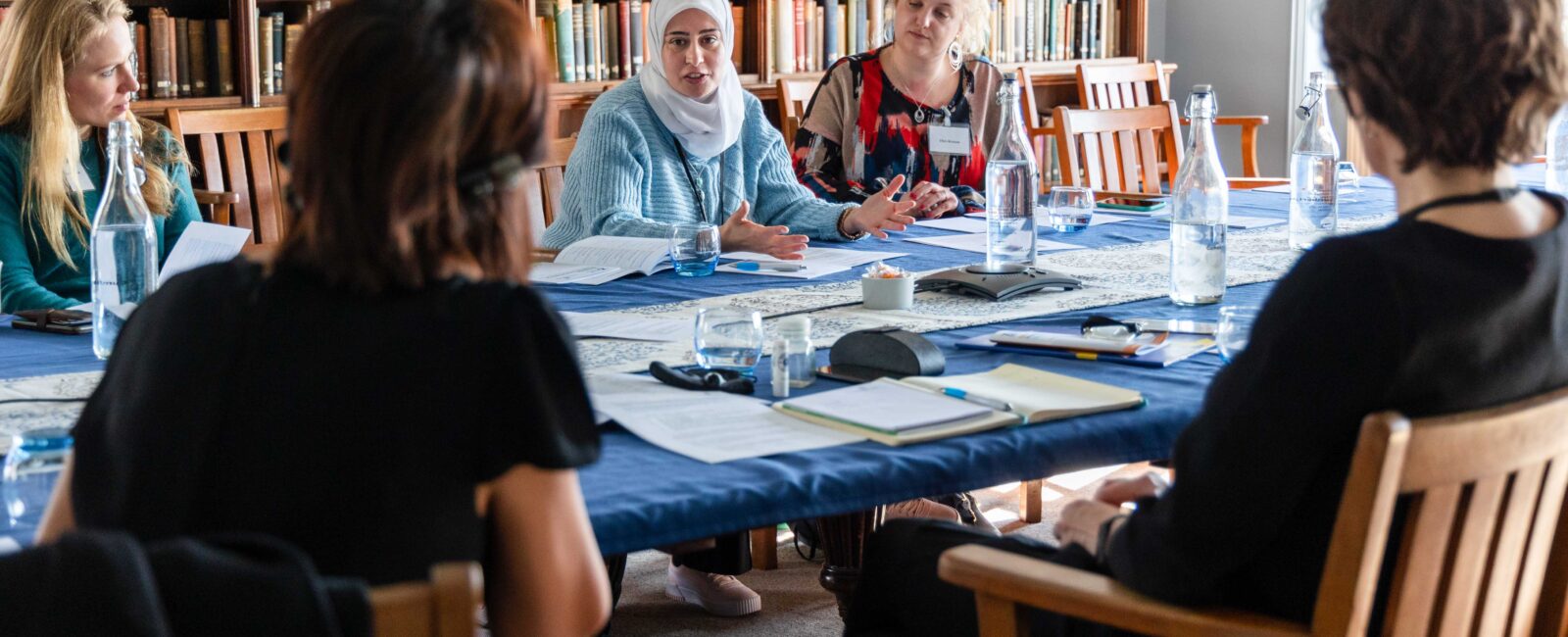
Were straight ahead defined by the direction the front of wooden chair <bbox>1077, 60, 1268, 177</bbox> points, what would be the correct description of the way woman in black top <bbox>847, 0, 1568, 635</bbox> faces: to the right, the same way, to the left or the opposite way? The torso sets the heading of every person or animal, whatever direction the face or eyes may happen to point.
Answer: the opposite way

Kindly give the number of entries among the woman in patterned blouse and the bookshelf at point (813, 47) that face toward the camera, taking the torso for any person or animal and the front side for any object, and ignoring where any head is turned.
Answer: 2

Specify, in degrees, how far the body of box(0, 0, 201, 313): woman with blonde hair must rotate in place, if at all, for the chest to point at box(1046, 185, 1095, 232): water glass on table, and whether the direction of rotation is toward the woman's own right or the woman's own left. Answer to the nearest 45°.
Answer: approximately 45° to the woman's own left

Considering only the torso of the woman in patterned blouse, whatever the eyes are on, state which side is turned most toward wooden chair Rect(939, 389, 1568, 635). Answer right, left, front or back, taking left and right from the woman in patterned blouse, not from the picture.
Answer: front

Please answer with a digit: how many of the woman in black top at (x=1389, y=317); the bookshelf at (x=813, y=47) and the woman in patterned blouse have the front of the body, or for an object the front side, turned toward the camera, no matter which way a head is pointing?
2

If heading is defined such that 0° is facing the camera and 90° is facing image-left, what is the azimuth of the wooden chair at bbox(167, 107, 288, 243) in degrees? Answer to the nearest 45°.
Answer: approximately 315°

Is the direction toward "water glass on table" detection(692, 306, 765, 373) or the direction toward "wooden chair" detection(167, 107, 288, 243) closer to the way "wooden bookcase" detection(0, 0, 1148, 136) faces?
the water glass on table

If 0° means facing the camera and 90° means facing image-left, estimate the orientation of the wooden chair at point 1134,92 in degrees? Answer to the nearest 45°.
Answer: approximately 315°

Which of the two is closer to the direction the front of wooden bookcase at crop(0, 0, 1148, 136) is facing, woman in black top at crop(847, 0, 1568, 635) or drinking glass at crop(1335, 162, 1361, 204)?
the woman in black top

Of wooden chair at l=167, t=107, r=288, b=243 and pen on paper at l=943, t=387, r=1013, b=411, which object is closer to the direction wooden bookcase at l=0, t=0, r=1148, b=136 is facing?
the pen on paper

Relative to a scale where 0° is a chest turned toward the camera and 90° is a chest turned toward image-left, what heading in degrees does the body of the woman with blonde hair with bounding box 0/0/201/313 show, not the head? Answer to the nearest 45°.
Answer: approximately 315°

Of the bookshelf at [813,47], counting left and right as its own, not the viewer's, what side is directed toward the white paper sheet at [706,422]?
front

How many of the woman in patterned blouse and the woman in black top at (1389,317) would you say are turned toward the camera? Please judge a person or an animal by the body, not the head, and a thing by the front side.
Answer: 1

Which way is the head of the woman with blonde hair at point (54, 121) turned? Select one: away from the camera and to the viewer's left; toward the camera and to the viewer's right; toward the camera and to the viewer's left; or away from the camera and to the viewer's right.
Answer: toward the camera and to the viewer's right

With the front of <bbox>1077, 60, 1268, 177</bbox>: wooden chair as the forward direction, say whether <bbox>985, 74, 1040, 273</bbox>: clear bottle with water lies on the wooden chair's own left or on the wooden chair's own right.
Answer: on the wooden chair's own right

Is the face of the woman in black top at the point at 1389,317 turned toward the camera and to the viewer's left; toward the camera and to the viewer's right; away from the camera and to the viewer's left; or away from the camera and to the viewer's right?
away from the camera and to the viewer's left

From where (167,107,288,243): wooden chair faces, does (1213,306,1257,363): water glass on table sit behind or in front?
in front
